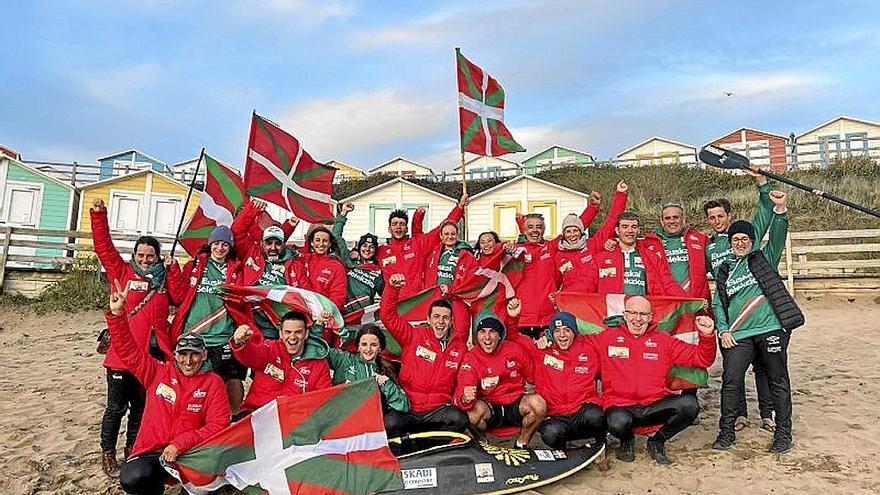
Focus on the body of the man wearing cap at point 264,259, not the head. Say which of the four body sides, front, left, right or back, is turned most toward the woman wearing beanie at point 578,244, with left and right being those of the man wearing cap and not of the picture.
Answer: left

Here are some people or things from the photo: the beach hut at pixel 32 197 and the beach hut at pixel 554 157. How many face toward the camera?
2

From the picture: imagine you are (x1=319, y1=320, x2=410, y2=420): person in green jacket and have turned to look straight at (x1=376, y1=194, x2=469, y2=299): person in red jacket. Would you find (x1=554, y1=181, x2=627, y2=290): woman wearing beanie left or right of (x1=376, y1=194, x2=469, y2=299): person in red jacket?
right

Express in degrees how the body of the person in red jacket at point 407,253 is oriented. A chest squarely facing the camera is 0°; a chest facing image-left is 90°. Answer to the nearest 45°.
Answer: approximately 0°

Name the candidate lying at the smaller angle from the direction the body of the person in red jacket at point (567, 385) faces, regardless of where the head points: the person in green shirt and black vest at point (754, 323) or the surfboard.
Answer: the surfboard

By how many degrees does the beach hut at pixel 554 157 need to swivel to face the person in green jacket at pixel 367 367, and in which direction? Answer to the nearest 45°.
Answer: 0° — it already faces them

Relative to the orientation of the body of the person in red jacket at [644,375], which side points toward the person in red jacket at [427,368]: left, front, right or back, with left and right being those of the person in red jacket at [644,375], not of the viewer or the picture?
right

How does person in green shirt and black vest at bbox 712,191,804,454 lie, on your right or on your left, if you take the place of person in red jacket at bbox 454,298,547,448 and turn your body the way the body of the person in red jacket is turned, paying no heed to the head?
on your left
